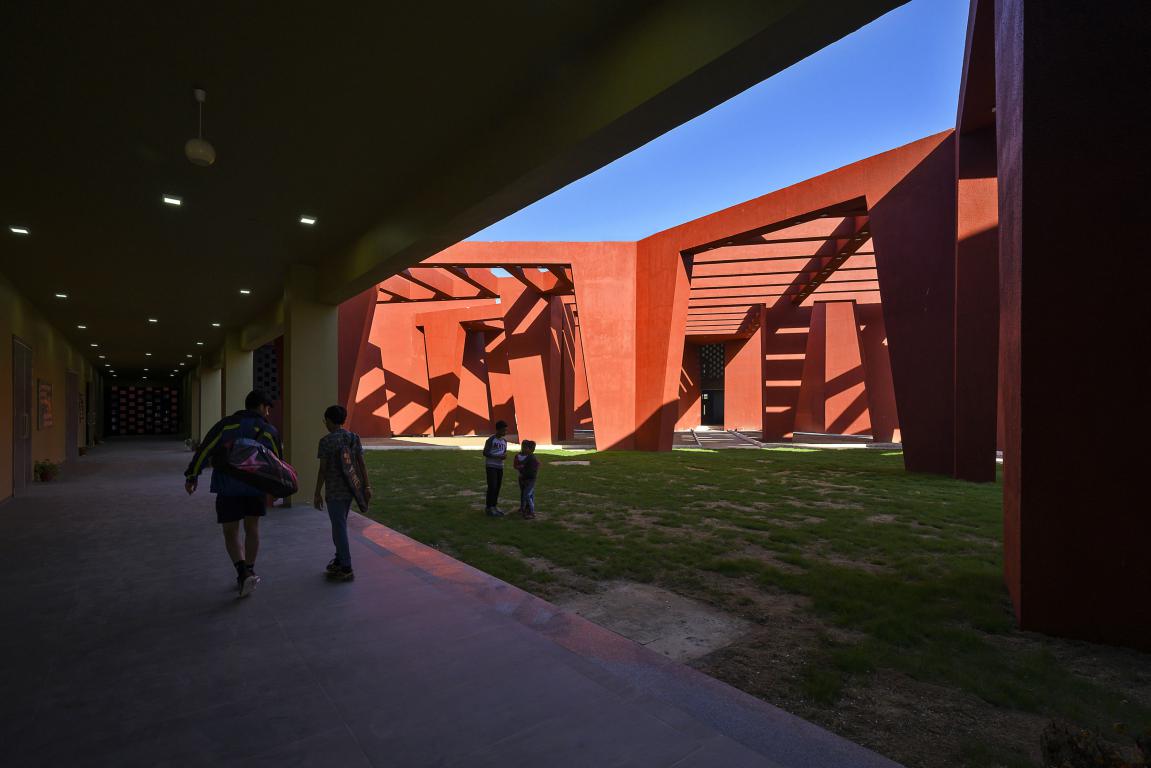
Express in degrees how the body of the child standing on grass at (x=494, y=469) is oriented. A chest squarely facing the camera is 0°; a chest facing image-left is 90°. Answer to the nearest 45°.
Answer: approximately 315°

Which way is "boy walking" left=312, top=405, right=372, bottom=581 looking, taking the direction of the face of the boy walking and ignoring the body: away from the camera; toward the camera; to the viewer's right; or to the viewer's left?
away from the camera

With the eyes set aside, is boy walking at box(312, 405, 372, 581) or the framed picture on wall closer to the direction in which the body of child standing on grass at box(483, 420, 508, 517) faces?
the boy walking

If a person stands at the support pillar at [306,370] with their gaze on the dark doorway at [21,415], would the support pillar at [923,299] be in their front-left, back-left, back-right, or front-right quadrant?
back-right

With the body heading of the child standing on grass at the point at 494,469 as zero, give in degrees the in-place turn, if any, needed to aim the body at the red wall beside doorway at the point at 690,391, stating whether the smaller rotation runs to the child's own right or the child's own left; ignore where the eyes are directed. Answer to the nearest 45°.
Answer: approximately 90° to the child's own left

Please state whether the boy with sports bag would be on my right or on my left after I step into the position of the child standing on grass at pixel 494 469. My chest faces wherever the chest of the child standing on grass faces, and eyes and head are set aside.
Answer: on my right

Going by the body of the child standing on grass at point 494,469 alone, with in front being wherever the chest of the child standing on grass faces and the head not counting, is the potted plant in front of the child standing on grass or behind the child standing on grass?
behind

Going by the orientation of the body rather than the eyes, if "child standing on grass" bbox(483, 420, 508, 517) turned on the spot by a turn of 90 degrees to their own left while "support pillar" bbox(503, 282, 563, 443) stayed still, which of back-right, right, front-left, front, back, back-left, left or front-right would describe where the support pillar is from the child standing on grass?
front-left

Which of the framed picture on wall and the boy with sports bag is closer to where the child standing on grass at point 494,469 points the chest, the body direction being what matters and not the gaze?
the boy with sports bag

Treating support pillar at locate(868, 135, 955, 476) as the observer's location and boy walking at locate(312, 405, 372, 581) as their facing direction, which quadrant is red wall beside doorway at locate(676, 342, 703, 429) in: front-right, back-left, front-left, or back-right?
back-right
